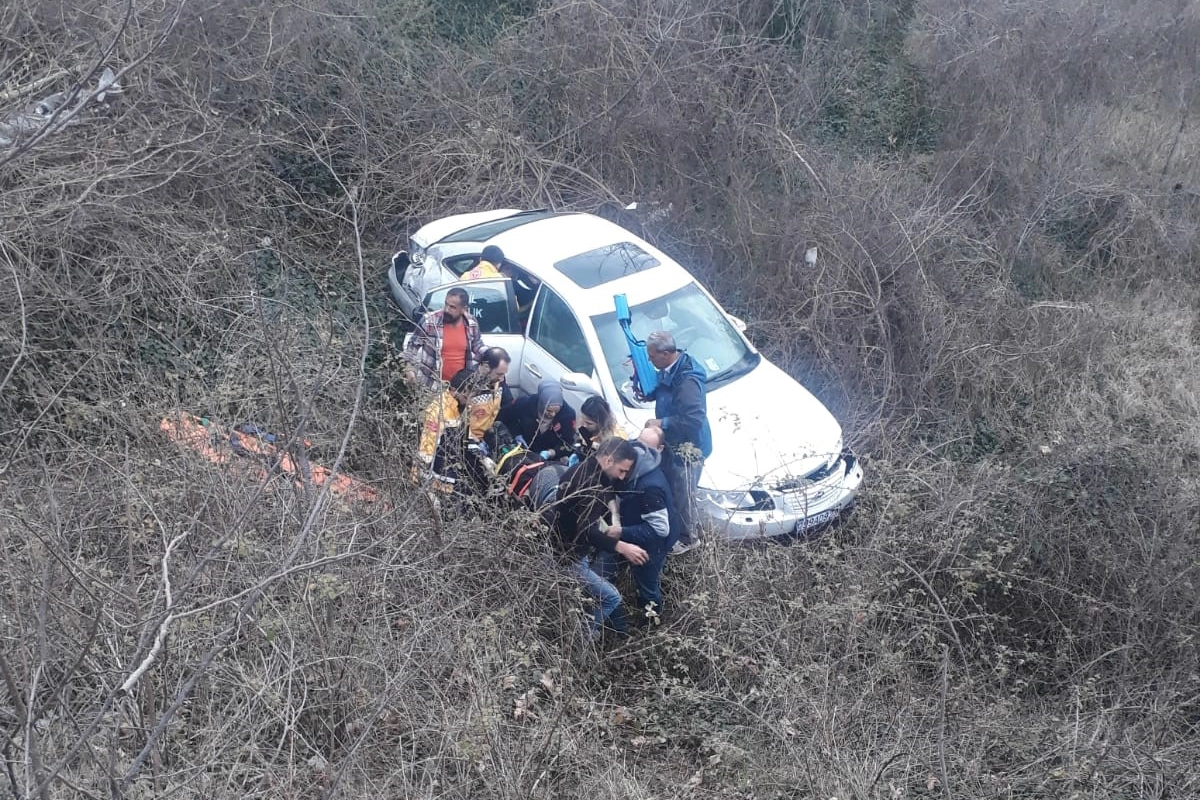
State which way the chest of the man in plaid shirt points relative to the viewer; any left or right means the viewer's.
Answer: facing the viewer

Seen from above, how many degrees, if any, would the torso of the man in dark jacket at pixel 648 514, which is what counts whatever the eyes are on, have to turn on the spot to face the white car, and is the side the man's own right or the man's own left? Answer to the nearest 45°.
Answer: approximately 90° to the man's own right

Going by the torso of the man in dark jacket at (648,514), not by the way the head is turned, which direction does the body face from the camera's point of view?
to the viewer's left

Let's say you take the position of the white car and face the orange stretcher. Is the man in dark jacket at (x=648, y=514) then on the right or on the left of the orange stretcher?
left

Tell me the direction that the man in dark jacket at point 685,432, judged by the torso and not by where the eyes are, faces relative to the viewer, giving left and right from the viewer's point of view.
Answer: facing to the left of the viewer
